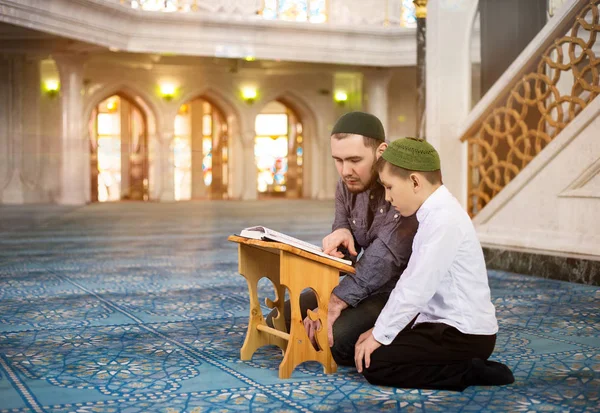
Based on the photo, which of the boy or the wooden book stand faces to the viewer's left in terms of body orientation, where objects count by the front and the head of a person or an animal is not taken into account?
the boy

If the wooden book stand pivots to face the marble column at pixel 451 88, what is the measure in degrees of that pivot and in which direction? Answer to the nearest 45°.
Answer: approximately 45° to its left

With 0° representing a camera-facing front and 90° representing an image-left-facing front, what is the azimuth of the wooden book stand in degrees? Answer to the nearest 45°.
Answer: approximately 225°

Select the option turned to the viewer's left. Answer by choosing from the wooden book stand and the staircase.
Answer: the staircase

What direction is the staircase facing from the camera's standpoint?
to the viewer's left

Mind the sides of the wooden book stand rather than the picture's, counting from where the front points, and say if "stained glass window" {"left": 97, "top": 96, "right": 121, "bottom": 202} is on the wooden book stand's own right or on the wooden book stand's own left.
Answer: on the wooden book stand's own left

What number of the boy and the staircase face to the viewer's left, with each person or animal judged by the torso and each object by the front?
2

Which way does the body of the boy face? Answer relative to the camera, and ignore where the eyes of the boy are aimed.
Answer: to the viewer's left

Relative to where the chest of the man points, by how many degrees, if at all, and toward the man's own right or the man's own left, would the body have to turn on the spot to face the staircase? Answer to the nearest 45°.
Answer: approximately 180°

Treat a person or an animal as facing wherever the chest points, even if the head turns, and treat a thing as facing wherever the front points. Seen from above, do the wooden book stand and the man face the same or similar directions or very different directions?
very different directions

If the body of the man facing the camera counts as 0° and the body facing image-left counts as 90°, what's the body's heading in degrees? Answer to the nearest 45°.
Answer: approximately 45°
